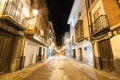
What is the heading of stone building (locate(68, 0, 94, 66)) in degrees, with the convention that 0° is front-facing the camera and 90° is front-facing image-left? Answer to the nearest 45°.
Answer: approximately 45°

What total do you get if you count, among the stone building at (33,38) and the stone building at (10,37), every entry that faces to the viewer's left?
0

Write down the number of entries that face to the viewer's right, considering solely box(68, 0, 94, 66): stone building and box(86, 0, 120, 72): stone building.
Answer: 0

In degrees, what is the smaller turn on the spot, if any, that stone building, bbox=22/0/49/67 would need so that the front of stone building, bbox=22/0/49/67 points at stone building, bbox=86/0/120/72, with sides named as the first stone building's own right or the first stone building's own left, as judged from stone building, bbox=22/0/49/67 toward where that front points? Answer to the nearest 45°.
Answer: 0° — it already faces it

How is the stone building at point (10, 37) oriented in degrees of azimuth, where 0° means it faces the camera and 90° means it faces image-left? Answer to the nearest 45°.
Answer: approximately 315°

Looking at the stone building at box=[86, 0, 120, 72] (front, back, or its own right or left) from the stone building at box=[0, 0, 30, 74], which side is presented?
front

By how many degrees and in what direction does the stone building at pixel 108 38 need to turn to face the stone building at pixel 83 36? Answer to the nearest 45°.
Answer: approximately 90° to its right

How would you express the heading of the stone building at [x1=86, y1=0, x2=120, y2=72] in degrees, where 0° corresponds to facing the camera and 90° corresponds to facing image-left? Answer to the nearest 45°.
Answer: approximately 45°

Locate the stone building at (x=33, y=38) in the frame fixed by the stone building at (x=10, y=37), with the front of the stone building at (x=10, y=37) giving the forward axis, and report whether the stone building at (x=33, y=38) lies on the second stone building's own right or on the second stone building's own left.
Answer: on the second stone building's own left

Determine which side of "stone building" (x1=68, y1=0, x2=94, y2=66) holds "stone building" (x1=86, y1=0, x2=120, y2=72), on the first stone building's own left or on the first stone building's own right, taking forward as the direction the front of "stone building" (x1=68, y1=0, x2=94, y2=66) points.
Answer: on the first stone building's own left

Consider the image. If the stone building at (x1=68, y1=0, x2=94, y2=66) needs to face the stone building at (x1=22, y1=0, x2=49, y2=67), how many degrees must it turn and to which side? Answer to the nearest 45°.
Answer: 0° — it already faces it
